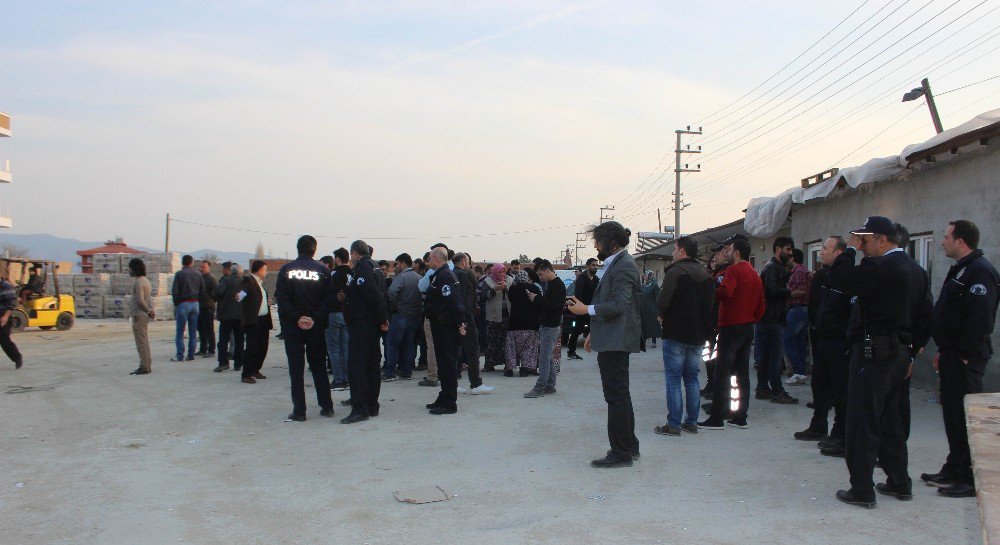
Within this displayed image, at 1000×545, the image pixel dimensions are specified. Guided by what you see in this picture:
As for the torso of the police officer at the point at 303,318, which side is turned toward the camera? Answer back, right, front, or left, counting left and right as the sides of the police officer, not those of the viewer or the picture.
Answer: back

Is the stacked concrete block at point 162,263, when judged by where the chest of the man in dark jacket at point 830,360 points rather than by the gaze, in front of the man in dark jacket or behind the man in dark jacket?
in front

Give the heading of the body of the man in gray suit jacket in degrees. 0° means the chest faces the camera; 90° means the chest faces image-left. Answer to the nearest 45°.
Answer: approximately 90°

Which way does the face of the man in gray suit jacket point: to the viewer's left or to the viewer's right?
to the viewer's left

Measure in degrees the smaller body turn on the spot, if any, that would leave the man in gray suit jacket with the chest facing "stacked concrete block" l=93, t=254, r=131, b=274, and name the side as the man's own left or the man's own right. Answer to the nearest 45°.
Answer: approximately 45° to the man's own right

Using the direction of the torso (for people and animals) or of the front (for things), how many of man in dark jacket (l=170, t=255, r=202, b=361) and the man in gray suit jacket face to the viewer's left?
1

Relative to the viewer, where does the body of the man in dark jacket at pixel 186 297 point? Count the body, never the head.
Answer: away from the camera

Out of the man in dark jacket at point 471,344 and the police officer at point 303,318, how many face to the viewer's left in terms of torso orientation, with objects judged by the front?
0
